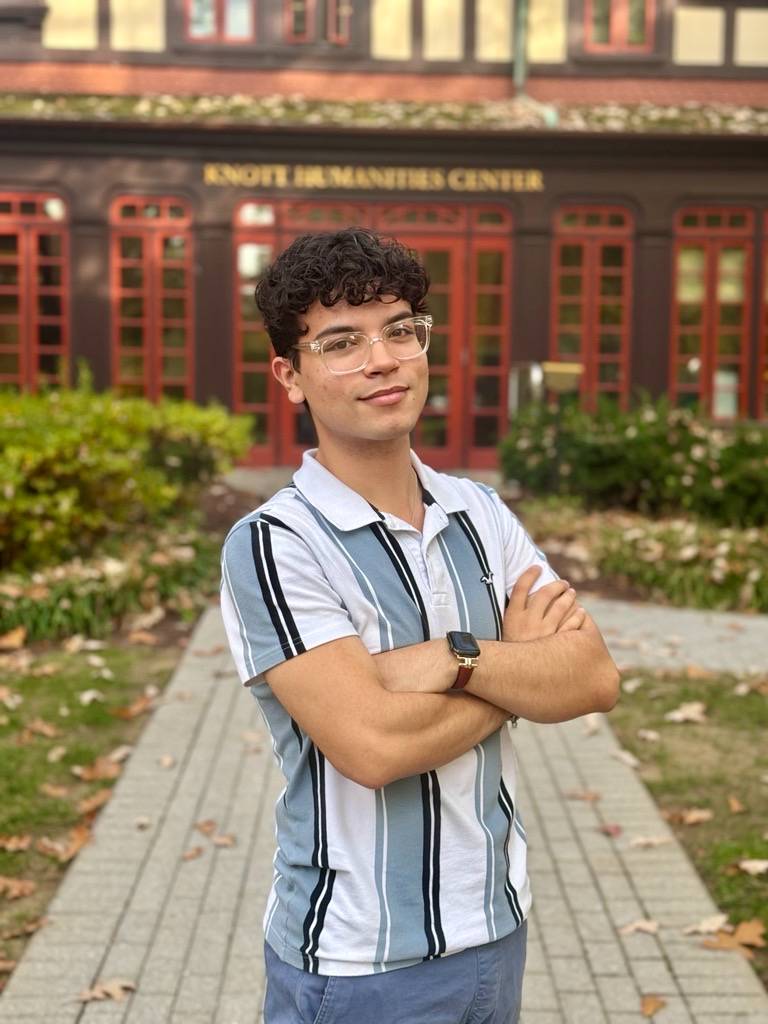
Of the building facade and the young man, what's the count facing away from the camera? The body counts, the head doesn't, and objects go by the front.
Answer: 0

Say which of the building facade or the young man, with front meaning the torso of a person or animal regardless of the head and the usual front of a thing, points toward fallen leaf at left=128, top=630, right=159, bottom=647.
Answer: the building facade

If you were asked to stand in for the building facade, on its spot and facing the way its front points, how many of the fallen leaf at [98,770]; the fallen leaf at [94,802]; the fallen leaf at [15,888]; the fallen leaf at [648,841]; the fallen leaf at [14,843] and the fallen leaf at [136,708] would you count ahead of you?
6

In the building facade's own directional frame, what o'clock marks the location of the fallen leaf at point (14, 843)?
The fallen leaf is roughly at 12 o'clock from the building facade.

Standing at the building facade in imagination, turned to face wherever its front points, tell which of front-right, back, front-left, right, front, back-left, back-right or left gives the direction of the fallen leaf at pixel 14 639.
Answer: front

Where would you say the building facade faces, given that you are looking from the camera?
facing the viewer

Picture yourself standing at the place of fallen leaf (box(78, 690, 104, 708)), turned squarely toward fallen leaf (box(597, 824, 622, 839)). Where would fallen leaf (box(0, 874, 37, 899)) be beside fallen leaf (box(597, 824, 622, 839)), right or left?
right

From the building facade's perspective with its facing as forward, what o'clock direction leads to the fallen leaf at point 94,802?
The fallen leaf is roughly at 12 o'clock from the building facade.

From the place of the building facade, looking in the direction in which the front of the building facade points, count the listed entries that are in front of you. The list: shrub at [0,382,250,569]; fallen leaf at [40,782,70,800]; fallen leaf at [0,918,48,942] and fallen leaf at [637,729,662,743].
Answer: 4

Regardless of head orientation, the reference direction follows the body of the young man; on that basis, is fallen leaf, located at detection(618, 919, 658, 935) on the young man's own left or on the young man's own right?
on the young man's own left

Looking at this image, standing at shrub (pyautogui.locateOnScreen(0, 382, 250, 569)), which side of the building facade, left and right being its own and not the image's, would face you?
front

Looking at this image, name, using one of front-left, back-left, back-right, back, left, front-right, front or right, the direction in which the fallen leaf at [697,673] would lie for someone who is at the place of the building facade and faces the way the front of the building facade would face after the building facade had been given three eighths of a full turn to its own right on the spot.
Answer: back-left

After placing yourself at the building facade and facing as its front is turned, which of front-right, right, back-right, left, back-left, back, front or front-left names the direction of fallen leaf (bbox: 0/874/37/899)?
front

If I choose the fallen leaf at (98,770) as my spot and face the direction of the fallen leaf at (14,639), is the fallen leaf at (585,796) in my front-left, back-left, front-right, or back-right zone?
back-right

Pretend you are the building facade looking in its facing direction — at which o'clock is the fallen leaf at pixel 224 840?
The fallen leaf is roughly at 12 o'clock from the building facade.

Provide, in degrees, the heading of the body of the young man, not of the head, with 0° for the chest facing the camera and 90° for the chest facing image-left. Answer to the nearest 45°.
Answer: approximately 315°
